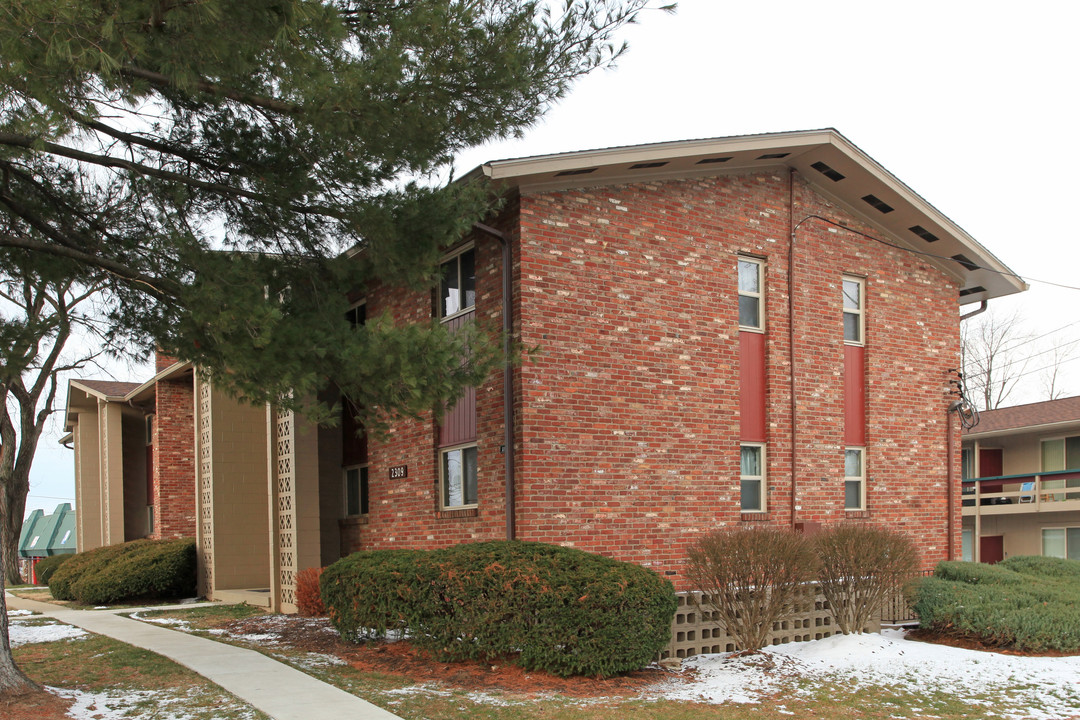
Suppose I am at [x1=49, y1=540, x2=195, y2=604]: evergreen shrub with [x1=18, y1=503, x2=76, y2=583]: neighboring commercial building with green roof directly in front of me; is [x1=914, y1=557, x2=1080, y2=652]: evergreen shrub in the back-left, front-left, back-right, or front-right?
back-right

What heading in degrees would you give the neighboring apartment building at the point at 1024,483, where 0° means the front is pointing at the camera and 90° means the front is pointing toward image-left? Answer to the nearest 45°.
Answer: approximately 45°

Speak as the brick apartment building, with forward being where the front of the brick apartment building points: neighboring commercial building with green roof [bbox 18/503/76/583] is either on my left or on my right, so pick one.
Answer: on my right

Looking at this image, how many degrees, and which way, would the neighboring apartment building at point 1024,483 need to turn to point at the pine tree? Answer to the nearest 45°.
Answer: approximately 45° to its left

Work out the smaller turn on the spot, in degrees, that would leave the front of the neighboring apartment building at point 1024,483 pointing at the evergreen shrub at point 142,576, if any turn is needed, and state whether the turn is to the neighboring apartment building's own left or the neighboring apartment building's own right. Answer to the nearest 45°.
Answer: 0° — it already faces it

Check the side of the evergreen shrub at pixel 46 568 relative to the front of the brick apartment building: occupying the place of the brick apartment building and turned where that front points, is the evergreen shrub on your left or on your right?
on your right
